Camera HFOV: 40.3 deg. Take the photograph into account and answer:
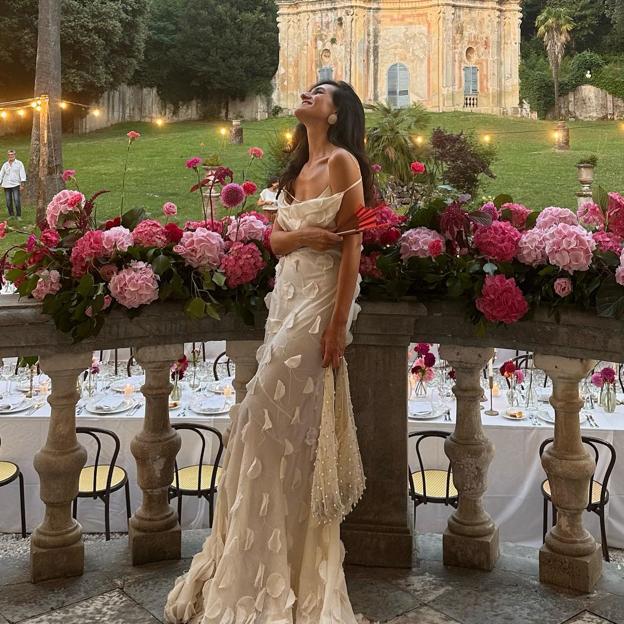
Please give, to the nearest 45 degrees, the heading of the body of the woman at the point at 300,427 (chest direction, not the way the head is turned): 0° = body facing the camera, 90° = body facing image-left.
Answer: approximately 45°

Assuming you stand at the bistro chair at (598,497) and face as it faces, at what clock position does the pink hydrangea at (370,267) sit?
The pink hydrangea is roughly at 8 o'clock from the bistro chair.

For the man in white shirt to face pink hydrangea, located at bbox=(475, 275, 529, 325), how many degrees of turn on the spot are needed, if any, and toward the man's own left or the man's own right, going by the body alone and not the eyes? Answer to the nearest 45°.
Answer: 0° — they already face it

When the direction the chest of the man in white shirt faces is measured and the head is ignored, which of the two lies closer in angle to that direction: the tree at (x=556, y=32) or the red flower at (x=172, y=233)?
the red flower

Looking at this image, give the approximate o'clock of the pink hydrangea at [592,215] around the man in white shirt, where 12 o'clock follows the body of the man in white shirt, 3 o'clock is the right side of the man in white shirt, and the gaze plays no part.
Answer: The pink hydrangea is roughly at 12 o'clock from the man in white shirt.

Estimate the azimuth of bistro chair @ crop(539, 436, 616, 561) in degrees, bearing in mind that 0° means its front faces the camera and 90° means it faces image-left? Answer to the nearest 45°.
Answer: approximately 135°

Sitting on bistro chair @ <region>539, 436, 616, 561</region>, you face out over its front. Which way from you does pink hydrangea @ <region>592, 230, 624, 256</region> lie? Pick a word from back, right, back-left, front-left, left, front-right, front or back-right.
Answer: back-left

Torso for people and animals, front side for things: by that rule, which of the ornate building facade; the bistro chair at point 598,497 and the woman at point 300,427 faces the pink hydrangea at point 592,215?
the ornate building facade

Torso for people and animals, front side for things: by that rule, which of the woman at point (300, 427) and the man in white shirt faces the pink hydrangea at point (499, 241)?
the man in white shirt
